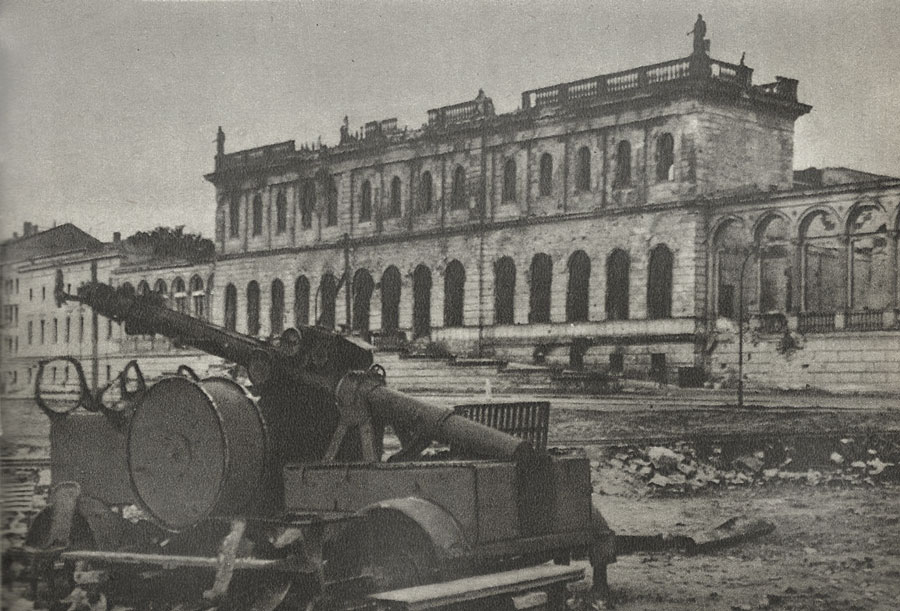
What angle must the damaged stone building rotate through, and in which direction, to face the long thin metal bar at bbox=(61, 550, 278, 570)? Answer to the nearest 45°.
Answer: approximately 45° to its left

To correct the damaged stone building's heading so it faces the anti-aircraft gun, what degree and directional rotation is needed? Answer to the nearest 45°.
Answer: approximately 45° to its left

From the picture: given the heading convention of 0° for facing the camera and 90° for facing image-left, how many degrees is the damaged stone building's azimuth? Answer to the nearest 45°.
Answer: approximately 45°
